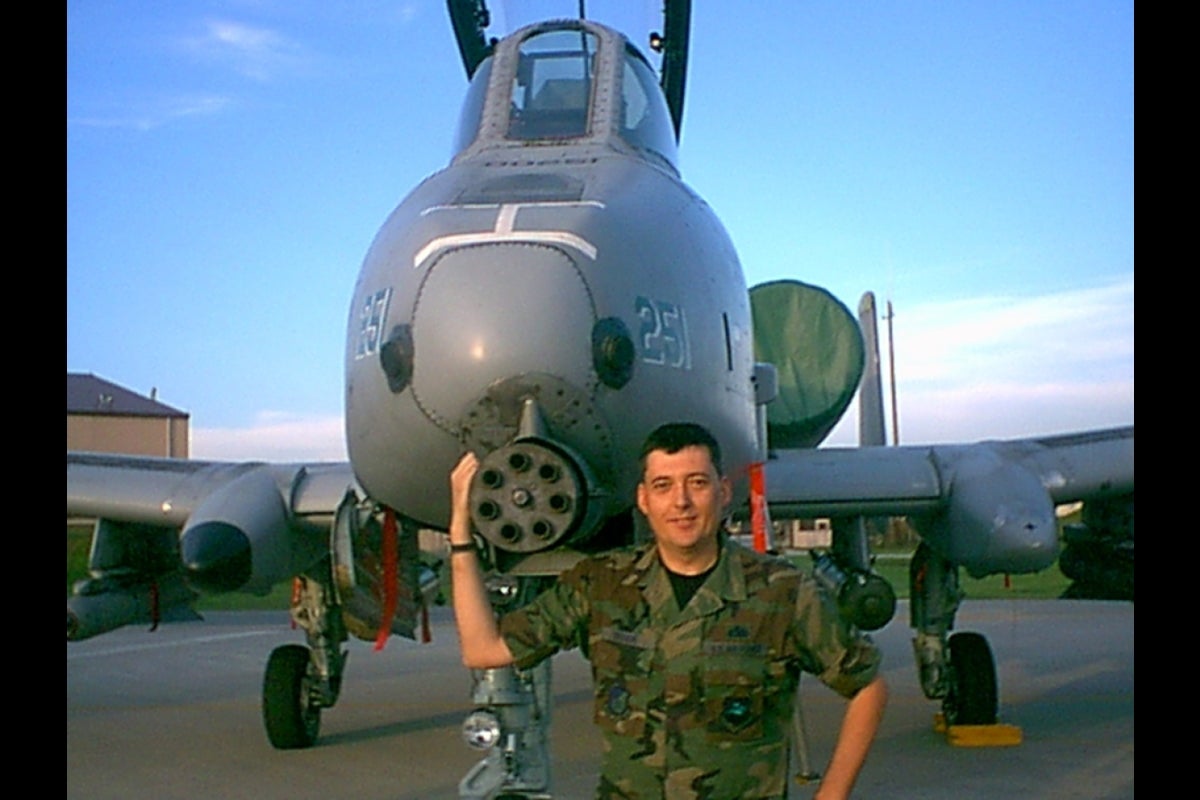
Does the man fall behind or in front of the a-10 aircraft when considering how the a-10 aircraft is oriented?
in front

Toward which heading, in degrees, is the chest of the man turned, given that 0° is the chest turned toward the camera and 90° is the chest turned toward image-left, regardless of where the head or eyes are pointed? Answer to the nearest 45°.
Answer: approximately 0°

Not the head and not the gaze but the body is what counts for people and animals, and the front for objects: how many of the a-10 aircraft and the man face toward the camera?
2

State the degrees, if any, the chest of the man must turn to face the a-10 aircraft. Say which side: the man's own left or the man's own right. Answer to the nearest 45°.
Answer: approximately 180°
